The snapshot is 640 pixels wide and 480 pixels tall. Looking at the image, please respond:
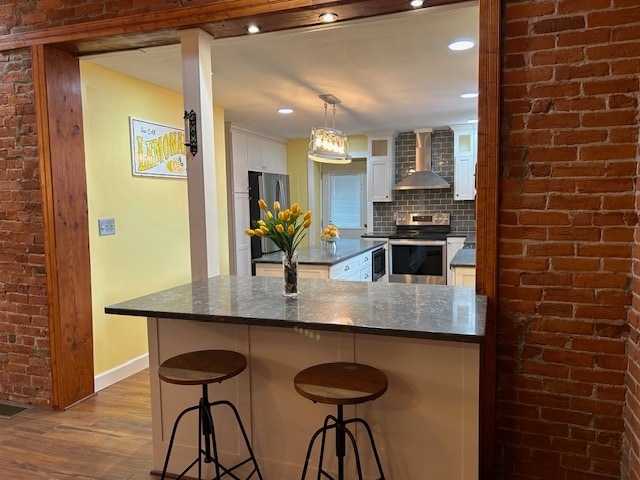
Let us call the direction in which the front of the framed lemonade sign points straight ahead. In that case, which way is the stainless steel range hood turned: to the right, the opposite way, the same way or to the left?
to the right

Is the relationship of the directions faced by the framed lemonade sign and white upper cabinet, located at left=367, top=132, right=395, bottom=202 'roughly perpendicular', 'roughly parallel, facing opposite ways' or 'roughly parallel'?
roughly perpendicular

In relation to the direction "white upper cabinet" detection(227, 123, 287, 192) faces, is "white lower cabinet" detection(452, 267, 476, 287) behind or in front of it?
in front

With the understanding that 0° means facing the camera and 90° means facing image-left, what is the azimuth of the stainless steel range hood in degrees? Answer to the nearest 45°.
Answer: approximately 0°

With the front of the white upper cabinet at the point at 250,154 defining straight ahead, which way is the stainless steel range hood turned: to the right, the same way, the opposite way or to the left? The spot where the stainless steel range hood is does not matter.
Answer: to the right

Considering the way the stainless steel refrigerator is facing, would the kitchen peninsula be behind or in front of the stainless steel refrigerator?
in front

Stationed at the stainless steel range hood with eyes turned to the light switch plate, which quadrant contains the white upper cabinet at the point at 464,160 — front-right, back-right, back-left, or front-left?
back-left

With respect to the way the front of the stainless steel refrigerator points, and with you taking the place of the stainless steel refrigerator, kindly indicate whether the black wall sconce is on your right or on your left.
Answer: on your right

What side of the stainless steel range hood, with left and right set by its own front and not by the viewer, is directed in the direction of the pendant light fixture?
front

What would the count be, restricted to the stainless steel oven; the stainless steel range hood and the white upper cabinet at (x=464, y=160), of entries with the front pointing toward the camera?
3

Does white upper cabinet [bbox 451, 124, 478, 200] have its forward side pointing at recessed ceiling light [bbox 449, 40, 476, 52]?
yes

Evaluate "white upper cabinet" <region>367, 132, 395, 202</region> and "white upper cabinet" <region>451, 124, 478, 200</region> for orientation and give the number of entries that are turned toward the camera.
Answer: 2

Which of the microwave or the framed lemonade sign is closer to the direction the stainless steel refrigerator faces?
the microwave
